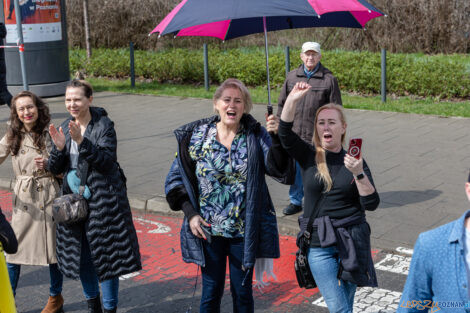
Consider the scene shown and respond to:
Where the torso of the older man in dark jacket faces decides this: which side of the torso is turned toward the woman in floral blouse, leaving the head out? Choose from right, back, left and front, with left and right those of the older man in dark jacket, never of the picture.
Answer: front

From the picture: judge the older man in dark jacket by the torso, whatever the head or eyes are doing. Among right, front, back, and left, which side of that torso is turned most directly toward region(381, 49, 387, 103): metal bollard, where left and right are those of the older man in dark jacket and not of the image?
back

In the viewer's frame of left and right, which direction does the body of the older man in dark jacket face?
facing the viewer

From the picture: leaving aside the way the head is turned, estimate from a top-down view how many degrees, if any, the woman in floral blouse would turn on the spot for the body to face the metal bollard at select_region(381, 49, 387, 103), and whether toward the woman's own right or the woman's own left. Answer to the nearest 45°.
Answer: approximately 180°

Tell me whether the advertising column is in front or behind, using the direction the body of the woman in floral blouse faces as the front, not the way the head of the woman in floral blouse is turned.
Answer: behind

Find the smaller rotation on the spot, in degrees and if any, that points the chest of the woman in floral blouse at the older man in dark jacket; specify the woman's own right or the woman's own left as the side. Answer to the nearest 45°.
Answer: approximately 180°

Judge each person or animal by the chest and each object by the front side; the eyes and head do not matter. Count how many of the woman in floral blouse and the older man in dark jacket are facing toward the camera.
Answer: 2

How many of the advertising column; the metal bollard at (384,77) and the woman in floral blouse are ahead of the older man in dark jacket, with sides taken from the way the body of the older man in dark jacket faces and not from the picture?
1

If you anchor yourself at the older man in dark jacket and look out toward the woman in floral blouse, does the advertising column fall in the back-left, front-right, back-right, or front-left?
back-right

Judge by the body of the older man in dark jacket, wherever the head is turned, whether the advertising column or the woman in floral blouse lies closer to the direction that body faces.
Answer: the woman in floral blouse

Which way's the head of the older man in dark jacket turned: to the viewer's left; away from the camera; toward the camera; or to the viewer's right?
toward the camera

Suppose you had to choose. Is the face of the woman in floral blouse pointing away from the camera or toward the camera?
toward the camera

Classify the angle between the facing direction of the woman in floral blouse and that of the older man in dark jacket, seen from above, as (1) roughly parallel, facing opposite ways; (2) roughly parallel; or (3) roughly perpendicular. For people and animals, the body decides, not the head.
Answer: roughly parallel

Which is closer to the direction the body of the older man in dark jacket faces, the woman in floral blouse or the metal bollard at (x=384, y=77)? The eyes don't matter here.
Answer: the woman in floral blouse

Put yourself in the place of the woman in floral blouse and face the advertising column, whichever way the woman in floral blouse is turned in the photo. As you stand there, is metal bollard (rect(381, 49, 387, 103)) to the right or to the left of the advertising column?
right

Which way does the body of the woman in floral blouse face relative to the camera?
toward the camera
